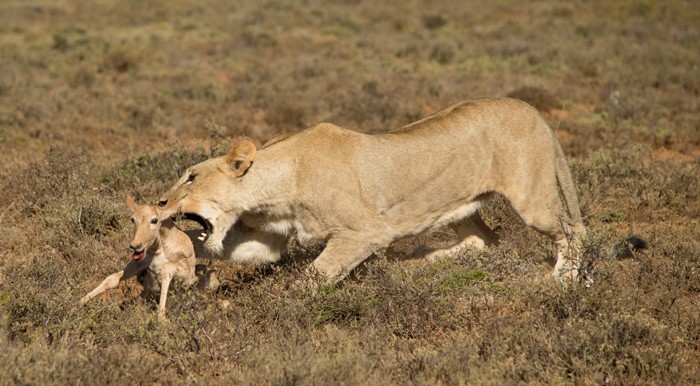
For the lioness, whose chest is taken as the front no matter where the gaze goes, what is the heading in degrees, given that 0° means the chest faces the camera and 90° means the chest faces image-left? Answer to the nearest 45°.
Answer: approximately 90°

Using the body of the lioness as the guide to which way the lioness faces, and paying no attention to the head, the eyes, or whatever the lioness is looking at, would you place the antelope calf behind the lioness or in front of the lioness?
in front

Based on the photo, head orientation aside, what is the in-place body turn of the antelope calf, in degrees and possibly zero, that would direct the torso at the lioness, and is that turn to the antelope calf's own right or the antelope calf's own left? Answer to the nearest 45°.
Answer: approximately 135° to the antelope calf's own left

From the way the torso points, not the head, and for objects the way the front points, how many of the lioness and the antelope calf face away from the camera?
0

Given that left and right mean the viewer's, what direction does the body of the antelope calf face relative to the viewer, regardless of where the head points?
facing the viewer and to the left of the viewer
